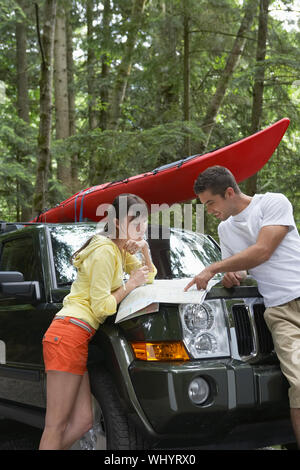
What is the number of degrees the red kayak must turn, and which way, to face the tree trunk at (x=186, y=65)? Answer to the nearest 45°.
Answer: approximately 135° to its left

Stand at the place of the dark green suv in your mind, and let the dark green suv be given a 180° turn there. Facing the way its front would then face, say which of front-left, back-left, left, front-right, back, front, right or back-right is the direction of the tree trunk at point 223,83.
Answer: front-right

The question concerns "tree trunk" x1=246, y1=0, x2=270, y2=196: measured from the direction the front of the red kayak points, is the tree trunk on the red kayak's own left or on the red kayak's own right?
on the red kayak's own left

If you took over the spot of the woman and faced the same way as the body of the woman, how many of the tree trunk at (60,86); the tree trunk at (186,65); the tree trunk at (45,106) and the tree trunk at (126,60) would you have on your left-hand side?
4

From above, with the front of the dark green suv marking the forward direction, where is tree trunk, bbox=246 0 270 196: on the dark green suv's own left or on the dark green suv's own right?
on the dark green suv's own left

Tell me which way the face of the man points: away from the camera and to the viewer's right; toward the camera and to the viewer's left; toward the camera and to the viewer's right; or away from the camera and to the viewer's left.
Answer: toward the camera and to the viewer's left

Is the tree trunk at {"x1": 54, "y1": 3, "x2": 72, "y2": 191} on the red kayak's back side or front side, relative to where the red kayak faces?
on the back side

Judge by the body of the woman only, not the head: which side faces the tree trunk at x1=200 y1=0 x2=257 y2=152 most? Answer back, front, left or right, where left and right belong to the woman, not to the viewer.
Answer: left

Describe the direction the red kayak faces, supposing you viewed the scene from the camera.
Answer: facing the viewer and to the right of the viewer

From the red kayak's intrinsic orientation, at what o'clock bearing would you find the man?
The man is roughly at 1 o'clock from the red kayak.

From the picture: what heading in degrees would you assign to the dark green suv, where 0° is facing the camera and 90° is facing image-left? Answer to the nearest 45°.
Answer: approximately 315°

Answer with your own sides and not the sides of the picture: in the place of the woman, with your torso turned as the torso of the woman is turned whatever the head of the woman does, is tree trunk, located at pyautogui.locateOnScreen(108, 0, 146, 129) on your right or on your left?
on your left

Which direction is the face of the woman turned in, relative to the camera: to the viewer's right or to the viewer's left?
to the viewer's right

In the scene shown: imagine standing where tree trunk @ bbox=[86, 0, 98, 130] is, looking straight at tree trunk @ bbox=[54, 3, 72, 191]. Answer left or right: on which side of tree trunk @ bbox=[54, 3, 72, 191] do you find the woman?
left

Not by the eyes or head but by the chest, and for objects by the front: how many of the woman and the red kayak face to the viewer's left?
0

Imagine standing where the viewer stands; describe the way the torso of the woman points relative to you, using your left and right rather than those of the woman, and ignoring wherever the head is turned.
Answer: facing to the right of the viewer

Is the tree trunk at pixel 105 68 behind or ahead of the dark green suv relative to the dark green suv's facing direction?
behind

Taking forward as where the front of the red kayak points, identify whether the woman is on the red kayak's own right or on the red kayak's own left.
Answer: on the red kayak's own right

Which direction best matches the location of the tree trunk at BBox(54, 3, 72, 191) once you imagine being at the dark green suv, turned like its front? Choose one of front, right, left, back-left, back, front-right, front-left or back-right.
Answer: back-left
